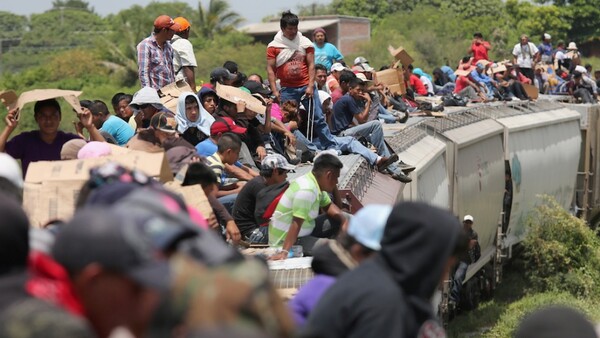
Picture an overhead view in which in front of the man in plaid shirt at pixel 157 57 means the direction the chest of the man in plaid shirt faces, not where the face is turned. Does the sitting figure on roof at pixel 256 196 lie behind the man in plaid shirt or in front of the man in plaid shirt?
in front

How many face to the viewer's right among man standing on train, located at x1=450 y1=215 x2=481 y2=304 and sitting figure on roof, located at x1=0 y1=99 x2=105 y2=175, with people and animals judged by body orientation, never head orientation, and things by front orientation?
0

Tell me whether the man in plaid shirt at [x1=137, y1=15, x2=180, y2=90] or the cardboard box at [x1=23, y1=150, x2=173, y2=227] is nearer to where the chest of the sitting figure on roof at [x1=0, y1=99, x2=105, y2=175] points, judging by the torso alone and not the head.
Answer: the cardboard box

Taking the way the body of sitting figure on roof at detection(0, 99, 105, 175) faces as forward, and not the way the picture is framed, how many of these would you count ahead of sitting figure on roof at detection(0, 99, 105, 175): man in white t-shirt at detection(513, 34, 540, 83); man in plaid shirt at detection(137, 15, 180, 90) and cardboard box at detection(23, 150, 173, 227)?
1

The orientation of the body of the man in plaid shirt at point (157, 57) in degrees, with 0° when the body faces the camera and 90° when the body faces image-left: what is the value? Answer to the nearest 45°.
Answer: approximately 315°
